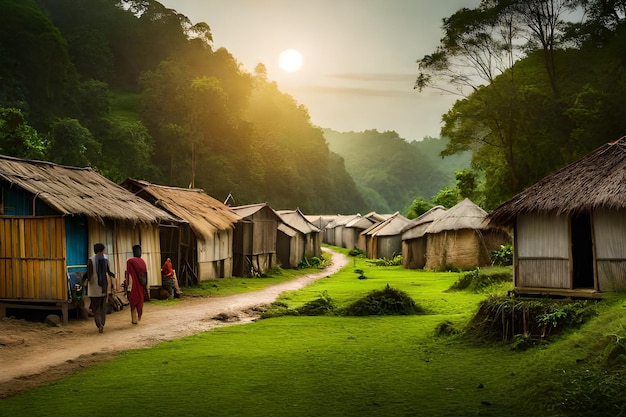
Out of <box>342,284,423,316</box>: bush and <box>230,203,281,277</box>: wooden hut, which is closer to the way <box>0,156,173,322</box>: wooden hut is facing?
the bush

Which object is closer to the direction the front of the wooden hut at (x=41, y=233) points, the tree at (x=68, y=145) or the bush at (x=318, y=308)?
the bush

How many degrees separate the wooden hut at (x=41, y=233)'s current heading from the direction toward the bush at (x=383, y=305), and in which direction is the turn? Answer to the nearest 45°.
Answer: approximately 45° to its left

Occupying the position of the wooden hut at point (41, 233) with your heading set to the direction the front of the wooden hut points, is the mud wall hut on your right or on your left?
on your left

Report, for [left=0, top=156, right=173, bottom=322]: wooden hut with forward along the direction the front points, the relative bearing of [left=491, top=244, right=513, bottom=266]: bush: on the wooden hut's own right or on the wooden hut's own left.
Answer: on the wooden hut's own left

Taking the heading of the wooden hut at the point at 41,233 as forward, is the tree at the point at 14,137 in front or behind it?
behind

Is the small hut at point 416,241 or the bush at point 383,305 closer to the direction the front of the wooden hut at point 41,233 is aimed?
the bush

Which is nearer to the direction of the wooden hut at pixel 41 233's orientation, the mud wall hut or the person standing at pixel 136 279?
the person standing

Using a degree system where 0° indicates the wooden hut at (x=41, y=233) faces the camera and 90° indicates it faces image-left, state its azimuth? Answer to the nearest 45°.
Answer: approximately 315°
